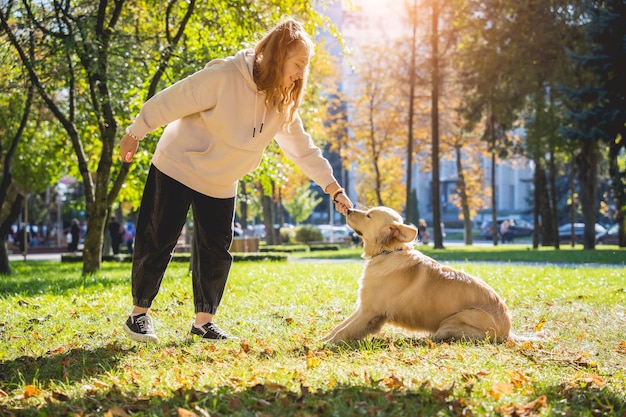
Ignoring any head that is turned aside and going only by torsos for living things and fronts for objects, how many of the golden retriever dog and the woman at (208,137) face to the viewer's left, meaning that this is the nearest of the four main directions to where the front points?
1

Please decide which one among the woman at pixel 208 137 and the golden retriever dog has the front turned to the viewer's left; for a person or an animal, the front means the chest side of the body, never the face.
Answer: the golden retriever dog

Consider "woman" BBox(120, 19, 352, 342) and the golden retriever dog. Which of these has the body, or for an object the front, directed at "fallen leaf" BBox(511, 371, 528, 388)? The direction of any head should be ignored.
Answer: the woman

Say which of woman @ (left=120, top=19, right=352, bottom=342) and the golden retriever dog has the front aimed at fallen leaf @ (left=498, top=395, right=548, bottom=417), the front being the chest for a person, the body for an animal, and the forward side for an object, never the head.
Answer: the woman

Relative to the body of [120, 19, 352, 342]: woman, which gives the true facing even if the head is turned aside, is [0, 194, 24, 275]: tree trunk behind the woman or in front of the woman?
behind

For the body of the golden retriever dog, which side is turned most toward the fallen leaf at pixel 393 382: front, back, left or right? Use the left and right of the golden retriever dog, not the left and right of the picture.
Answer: left

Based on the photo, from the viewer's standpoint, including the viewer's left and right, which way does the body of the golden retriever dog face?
facing to the left of the viewer

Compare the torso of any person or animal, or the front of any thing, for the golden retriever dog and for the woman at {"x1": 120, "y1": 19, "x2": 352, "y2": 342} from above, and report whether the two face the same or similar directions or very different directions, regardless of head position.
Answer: very different directions

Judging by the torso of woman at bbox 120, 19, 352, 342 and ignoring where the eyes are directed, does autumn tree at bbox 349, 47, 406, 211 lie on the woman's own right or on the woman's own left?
on the woman's own left

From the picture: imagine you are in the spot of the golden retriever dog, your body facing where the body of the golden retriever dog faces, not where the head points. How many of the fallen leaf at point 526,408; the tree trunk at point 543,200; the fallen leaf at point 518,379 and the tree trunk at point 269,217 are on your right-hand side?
2

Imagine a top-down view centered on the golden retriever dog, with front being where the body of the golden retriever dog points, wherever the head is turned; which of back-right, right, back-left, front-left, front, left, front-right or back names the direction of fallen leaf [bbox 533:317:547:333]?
back-right

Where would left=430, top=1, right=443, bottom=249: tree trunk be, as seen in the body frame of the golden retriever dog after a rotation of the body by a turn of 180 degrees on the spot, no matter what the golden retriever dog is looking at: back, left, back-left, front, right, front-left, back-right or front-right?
left

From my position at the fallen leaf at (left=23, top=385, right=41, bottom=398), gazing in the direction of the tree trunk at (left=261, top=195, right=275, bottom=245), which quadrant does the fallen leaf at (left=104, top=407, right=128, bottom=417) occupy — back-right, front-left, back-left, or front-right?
back-right

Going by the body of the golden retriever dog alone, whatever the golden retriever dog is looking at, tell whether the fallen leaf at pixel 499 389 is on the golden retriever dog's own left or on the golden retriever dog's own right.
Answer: on the golden retriever dog's own left
